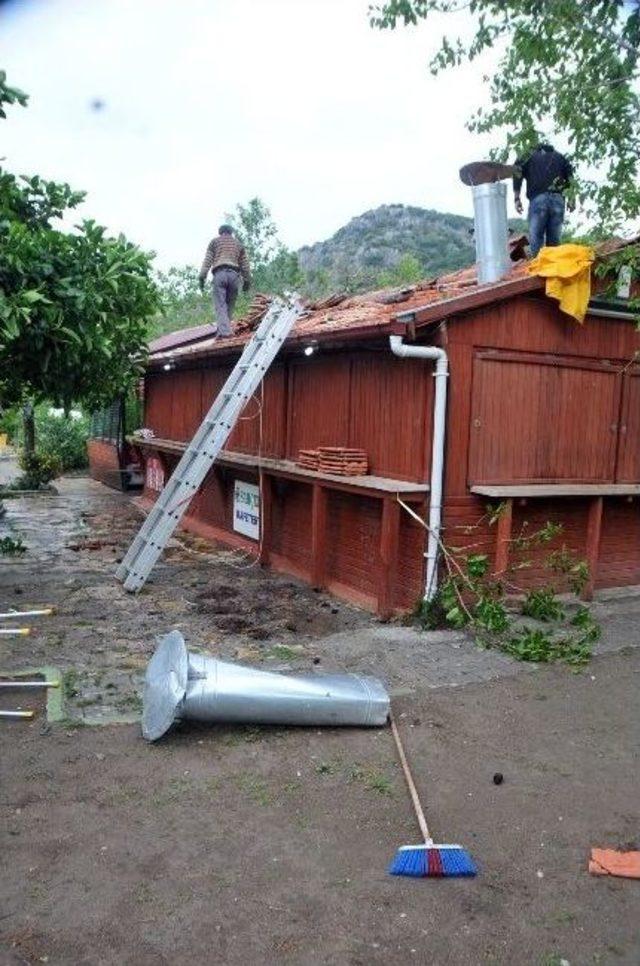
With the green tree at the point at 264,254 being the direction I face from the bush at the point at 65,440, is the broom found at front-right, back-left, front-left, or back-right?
back-right

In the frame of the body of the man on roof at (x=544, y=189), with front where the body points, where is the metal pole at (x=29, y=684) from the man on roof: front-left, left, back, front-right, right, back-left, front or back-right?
back-left

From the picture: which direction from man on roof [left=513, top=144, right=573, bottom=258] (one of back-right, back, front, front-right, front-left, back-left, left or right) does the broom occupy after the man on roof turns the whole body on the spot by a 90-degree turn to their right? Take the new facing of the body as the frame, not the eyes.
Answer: right

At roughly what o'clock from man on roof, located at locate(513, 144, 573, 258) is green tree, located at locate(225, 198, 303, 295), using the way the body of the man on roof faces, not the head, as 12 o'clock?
The green tree is roughly at 11 o'clock from the man on roof.

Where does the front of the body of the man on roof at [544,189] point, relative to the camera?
away from the camera
